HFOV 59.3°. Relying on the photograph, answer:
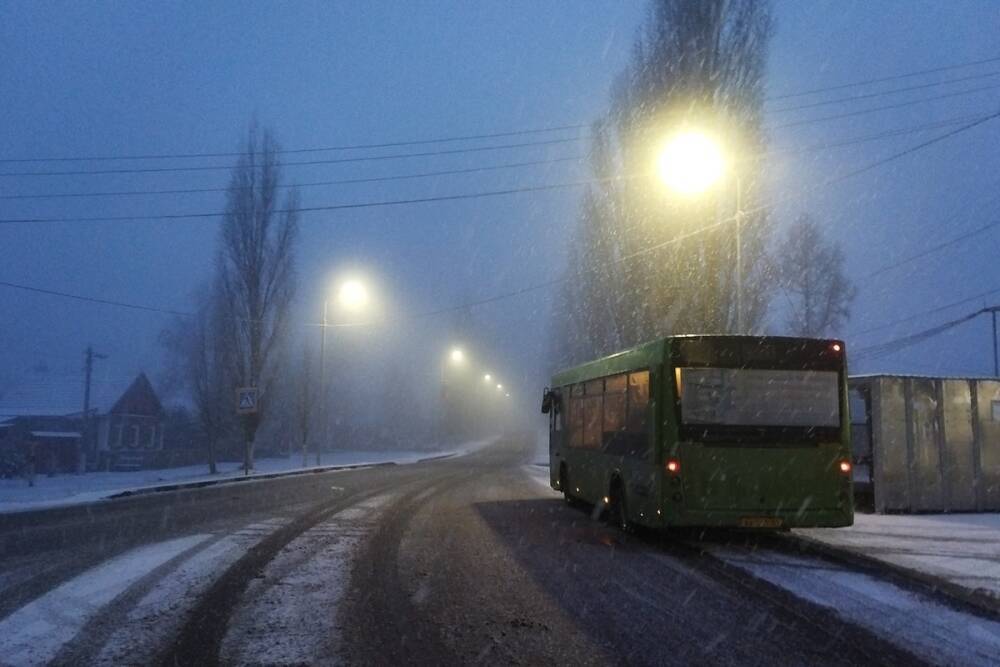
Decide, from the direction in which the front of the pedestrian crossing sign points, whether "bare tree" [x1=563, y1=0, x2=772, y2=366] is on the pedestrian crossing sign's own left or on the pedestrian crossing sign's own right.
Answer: on the pedestrian crossing sign's own left

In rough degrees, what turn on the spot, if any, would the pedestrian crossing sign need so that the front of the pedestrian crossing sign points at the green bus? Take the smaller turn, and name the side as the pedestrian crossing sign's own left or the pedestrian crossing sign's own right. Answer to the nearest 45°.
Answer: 0° — it already faces it

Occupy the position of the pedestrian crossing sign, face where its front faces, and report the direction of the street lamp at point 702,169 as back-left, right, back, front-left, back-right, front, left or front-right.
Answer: front-left

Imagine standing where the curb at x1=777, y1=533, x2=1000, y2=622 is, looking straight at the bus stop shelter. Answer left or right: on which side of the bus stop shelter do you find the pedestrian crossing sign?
left

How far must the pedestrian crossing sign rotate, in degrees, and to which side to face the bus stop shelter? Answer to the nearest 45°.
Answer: approximately 45° to its left

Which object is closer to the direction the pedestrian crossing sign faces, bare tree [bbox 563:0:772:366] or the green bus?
the green bus

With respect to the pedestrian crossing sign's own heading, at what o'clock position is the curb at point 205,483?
The curb is roughly at 1 o'clock from the pedestrian crossing sign.

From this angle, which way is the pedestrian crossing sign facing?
toward the camera

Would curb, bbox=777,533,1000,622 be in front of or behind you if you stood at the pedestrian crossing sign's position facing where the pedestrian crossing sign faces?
in front

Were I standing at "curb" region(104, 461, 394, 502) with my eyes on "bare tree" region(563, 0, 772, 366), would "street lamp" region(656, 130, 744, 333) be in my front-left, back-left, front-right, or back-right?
front-right
